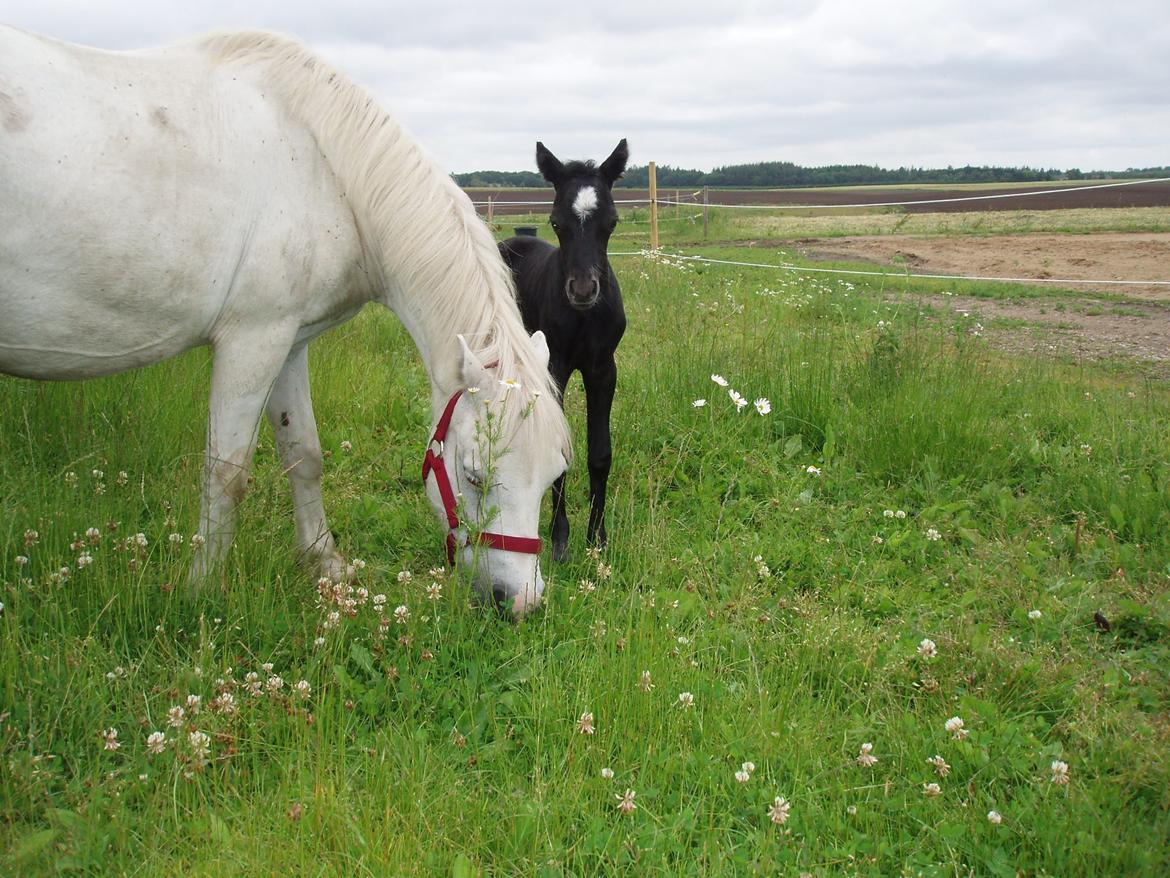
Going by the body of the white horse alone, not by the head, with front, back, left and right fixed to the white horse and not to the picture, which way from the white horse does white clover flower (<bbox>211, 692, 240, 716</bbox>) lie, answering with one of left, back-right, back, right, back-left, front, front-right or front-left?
right

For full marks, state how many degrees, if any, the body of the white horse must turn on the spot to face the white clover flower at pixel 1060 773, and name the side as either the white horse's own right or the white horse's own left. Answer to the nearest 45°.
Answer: approximately 45° to the white horse's own right

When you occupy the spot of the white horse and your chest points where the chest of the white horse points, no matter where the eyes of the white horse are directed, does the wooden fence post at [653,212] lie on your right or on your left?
on your left

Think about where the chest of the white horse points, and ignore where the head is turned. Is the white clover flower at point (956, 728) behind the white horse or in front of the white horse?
in front

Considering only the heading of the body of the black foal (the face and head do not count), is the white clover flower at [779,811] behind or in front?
in front

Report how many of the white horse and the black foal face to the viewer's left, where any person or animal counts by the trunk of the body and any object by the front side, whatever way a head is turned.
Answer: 0

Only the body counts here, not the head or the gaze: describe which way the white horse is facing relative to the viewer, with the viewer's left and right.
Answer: facing to the right of the viewer

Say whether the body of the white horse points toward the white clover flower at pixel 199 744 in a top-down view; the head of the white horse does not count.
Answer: no

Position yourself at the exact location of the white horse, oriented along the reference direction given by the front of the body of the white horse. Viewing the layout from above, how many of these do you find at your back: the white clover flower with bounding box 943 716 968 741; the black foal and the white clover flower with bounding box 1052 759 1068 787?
0

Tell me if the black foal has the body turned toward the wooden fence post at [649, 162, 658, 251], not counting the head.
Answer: no

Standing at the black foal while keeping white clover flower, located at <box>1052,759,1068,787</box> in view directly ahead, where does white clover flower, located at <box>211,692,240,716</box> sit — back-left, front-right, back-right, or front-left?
front-right

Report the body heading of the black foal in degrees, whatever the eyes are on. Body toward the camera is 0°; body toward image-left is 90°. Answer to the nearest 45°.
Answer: approximately 315°
